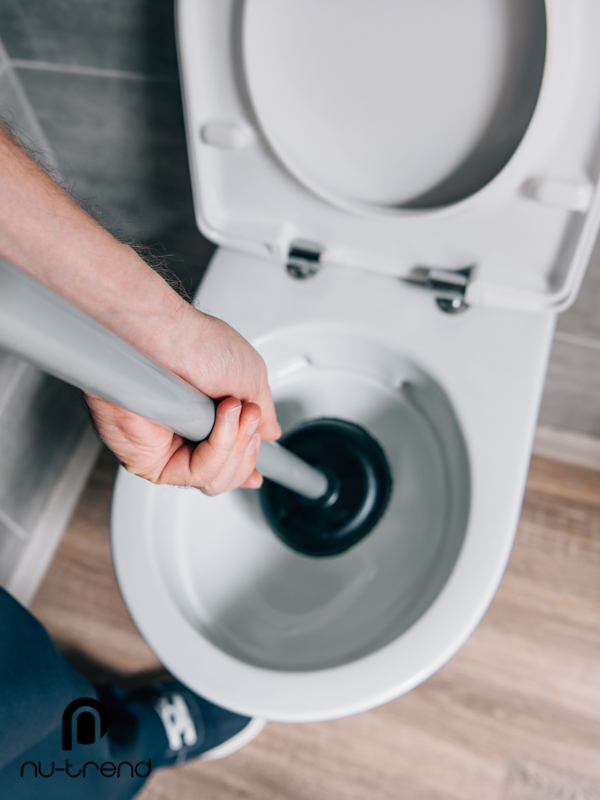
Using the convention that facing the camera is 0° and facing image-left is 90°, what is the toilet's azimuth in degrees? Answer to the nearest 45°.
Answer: approximately 0°
